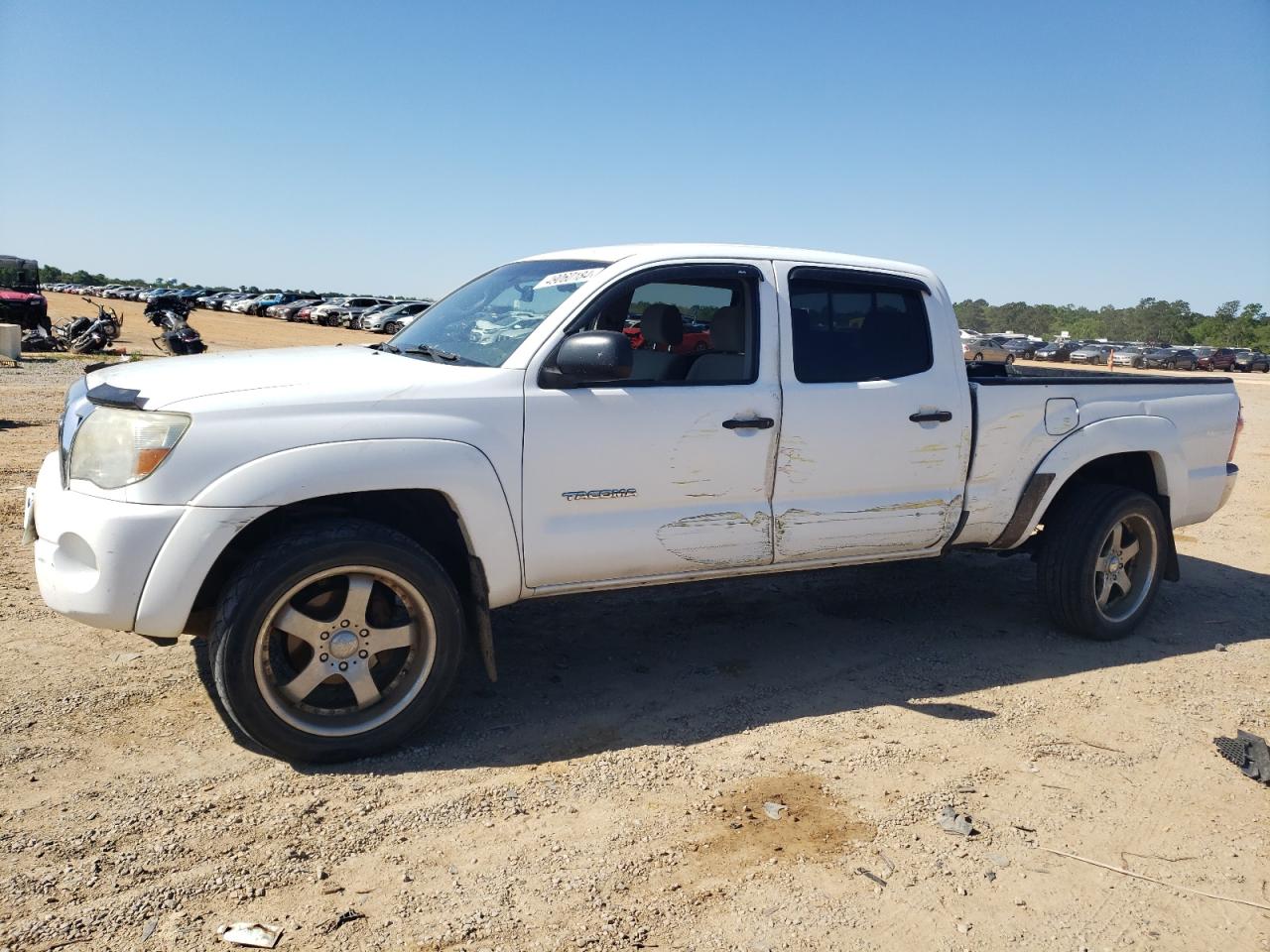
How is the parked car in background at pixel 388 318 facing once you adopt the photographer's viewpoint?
facing the viewer and to the left of the viewer

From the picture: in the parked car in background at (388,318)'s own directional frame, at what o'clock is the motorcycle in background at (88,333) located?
The motorcycle in background is roughly at 11 o'clock from the parked car in background.

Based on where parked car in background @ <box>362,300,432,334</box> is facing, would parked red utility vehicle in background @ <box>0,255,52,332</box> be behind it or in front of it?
in front

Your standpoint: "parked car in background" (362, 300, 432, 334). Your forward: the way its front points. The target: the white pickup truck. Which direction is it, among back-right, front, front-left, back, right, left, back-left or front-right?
front-left
